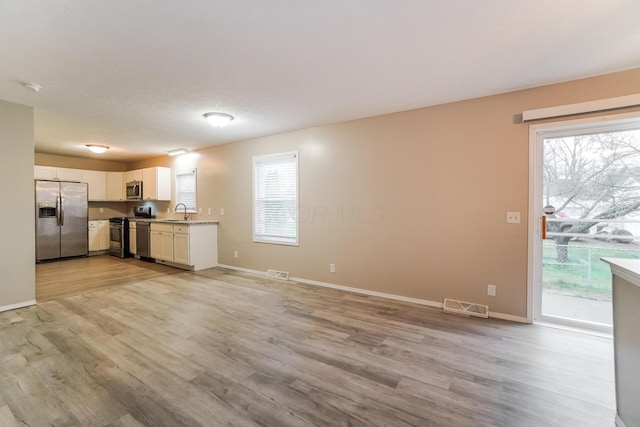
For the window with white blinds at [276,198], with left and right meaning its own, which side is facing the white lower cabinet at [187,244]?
right

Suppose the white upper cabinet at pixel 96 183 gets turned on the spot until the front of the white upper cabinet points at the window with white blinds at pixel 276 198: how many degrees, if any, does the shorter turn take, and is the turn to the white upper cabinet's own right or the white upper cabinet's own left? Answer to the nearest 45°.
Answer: approximately 45° to the white upper cabinet's own left

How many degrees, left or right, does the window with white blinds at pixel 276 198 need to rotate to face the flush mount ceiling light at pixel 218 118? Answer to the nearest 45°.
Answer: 0° — it already faces it

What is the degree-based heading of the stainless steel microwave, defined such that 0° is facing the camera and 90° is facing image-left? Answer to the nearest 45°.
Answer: approximately 45°

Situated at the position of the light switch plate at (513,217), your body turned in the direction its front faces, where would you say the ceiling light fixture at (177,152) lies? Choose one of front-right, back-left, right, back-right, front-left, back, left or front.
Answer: right

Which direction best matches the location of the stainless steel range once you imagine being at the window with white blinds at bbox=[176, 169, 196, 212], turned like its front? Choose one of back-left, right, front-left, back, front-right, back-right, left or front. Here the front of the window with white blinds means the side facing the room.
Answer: right

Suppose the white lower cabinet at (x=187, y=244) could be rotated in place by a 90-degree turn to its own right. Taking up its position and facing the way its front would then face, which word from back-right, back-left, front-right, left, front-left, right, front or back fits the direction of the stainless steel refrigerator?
front

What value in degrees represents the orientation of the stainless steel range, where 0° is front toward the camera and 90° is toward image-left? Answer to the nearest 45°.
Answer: approximately 45°
